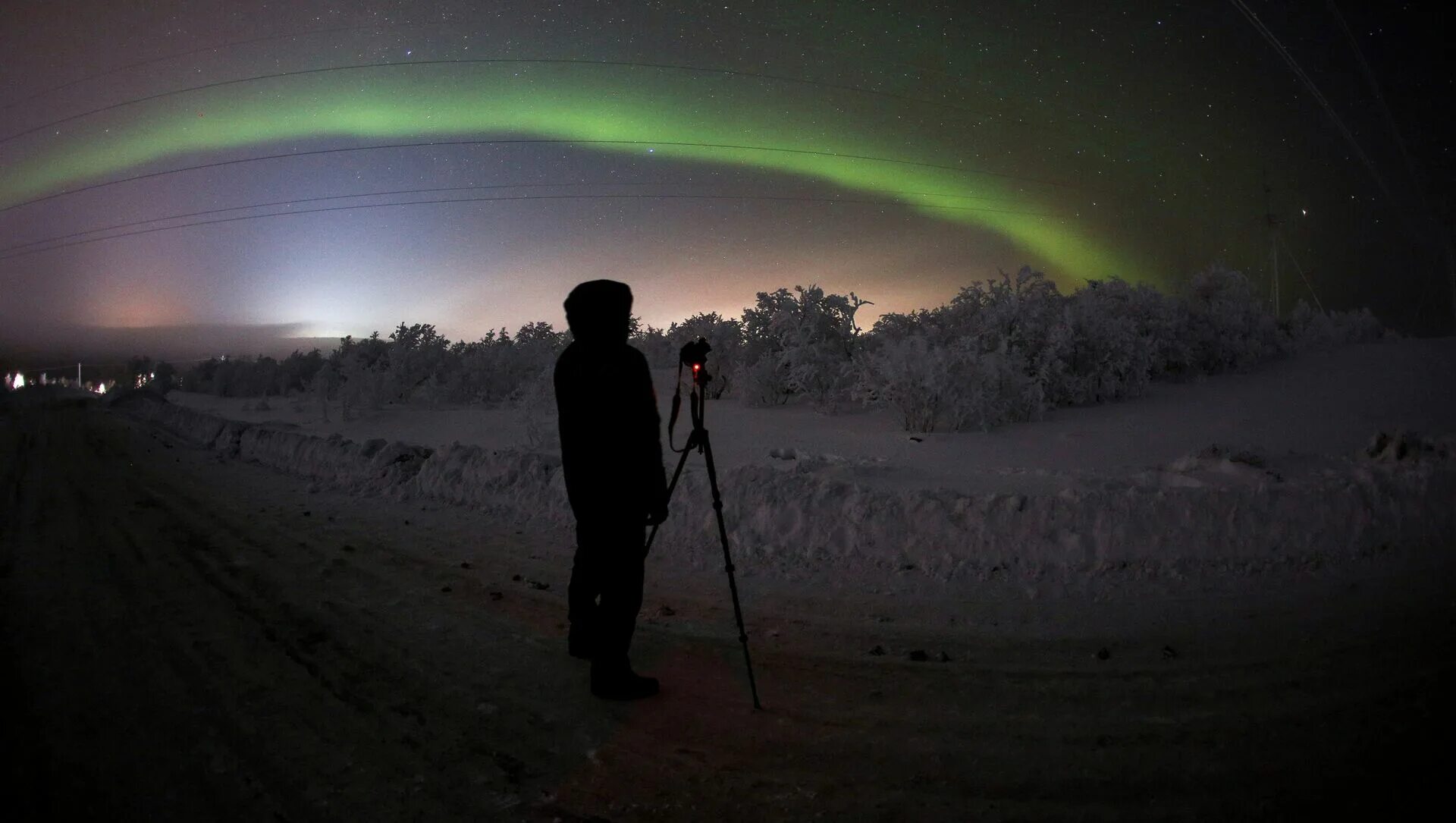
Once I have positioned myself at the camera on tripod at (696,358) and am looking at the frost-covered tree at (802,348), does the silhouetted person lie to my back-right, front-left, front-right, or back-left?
back-left

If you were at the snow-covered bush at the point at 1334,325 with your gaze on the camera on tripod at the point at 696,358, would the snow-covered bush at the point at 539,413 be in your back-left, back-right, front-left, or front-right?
front-right

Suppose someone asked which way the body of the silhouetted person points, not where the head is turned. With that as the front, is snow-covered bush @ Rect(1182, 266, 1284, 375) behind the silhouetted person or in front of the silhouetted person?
in front

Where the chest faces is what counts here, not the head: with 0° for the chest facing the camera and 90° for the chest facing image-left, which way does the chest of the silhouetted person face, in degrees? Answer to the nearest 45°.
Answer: approximately 225°

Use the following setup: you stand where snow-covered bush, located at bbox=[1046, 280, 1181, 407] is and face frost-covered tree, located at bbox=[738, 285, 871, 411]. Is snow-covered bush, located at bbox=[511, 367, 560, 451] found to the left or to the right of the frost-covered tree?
left

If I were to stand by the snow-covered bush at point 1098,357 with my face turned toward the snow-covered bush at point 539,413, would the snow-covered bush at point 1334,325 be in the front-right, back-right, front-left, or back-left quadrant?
back-right

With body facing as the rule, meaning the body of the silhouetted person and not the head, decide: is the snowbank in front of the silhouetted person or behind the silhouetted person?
in front

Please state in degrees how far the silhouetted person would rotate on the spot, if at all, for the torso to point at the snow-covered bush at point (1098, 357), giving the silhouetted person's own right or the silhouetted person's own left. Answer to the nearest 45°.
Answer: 0° — they already face it

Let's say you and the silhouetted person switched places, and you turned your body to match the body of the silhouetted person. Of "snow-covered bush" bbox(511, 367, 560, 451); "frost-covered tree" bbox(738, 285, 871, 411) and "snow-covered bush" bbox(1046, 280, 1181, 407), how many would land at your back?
0

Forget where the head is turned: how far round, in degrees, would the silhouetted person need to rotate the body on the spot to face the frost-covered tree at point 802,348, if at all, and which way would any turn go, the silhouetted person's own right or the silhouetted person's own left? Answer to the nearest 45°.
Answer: approximately 45° to the silhouetted person's own left
